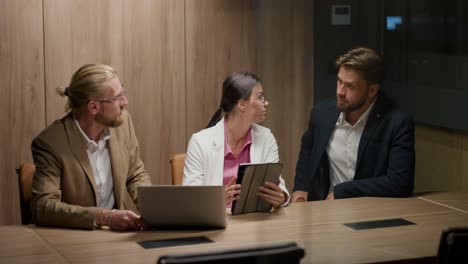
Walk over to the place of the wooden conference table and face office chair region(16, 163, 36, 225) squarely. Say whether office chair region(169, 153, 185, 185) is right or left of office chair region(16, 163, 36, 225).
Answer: right

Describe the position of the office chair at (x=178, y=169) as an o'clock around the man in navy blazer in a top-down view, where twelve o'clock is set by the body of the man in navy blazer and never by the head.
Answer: The office chair is roughly at 1 o'clock from the man in navy blazer.

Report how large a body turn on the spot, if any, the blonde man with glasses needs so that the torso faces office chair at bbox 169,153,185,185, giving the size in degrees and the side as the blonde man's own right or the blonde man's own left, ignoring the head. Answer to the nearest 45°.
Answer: approximately 90° to the blonde man's own left

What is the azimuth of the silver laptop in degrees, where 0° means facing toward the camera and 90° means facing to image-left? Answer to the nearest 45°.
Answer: approximately 180°

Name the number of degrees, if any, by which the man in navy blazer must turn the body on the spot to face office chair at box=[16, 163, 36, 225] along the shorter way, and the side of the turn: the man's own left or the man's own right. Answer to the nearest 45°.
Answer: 0° — they already face it

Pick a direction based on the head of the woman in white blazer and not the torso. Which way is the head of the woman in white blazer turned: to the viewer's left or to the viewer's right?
to the viewer's right

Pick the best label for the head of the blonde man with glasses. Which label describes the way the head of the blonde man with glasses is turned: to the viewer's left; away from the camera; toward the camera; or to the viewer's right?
to the viewer's right

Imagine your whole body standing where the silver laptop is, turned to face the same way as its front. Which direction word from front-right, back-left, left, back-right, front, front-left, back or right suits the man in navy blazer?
front-right

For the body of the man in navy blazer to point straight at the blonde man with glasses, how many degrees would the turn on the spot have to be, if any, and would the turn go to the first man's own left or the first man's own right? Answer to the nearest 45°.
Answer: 0° — they already face them

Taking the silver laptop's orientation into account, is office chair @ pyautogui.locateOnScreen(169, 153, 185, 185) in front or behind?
in front

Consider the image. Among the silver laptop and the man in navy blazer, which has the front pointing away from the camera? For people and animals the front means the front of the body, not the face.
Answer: the silver laptop

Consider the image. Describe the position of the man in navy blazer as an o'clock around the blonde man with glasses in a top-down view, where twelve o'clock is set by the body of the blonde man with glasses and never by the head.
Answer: The man in navy blazer is roughly at 10 o'clock from the blonde man with glasses.
